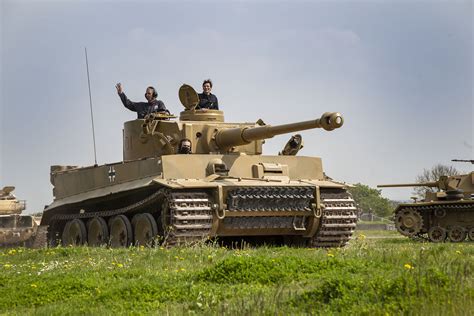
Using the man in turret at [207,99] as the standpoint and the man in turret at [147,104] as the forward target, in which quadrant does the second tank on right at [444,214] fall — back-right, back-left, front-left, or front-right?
back-right

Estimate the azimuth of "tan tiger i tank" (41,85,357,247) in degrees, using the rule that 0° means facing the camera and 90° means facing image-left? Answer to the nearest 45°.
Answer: approximately 315°

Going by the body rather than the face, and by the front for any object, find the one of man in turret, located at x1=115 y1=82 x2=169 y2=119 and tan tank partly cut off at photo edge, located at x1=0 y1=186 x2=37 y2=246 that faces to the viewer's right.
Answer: the tan tank partly cut off at photo edge

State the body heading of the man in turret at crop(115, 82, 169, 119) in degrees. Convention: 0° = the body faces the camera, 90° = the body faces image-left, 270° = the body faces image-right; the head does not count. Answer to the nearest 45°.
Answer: approximately 45°

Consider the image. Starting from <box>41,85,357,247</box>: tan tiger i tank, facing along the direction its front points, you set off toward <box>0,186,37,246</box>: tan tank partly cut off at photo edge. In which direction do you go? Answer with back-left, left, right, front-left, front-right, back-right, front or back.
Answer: back

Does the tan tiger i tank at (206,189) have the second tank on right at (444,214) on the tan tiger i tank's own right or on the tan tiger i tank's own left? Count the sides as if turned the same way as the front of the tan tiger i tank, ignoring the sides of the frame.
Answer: on the tan tiger i tank's own left

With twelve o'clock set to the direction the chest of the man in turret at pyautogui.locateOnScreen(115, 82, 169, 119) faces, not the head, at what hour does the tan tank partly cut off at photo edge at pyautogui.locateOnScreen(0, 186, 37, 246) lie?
The tan tank partly cut off at photo edge is roughly at 3 o'clock from the man in turret.

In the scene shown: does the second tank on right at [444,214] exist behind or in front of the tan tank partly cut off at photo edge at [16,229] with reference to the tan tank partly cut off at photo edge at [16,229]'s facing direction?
behind
